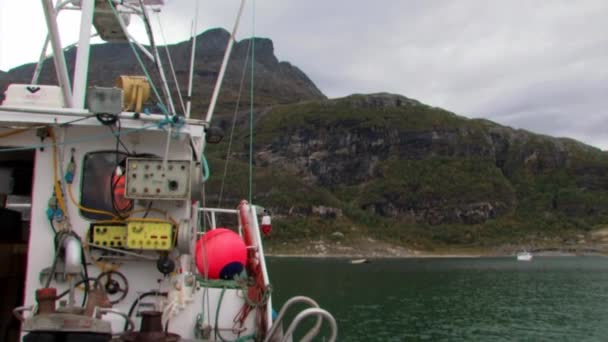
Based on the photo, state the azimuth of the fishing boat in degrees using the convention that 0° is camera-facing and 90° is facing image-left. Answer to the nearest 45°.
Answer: approximately 180°
